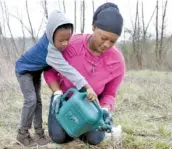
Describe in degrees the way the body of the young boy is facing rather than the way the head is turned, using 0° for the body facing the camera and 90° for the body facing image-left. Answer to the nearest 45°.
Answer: approximately 315°

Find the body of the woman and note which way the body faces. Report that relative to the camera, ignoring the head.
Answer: toward the camera

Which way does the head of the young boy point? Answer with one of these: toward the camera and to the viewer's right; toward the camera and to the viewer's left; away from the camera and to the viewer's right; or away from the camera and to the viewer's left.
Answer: toward the camera and to the viewer's right
